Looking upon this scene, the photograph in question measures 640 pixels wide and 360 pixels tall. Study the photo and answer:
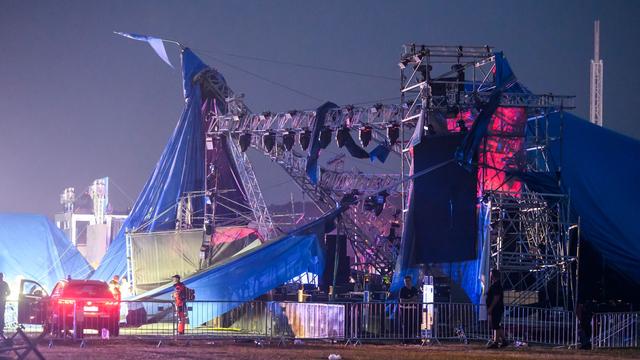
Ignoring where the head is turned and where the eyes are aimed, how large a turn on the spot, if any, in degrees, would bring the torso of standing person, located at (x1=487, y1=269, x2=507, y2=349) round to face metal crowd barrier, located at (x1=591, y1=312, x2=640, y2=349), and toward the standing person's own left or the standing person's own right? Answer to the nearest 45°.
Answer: approximately 135° to the standing person's own right

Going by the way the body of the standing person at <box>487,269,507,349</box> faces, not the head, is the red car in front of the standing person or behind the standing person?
in front

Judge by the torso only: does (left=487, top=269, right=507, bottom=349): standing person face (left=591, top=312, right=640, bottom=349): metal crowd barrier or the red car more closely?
the red car

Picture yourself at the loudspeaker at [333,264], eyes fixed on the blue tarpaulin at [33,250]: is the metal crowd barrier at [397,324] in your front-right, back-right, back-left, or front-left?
back-left

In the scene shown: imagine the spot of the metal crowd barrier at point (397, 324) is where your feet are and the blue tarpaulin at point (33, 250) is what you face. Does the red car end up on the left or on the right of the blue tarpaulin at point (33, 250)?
left
